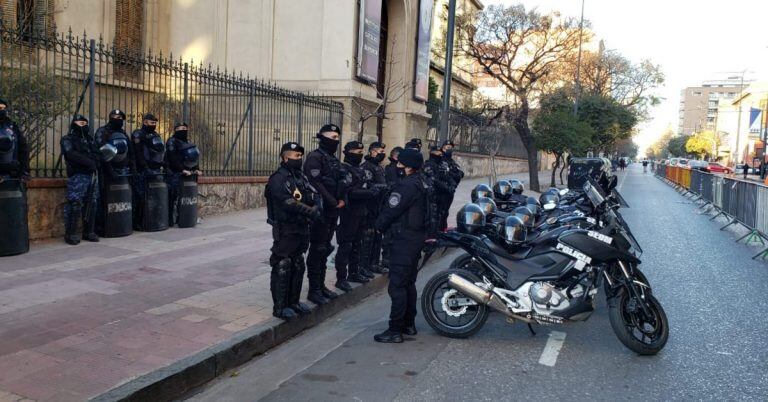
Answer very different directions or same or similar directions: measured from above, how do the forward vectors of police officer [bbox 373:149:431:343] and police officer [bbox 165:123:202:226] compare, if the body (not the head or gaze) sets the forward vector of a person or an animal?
very different directions

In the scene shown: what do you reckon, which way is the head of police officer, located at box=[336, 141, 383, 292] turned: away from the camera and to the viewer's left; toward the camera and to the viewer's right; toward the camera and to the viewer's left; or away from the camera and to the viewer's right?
toward the camera and to the viewer's right

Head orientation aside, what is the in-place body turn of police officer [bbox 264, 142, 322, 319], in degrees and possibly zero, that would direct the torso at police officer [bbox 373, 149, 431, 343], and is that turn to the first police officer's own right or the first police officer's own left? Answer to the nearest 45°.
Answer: approximately 45° to the first police officer's own left

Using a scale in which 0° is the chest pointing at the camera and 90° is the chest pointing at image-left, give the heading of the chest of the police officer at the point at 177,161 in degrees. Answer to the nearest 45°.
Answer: approximately 315°

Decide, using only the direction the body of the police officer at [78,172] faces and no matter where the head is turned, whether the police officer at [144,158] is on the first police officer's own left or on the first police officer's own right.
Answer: on the first police officer's own left

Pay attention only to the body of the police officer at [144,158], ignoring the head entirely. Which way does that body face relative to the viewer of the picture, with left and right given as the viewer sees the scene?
facing the viewer and to the right of the viewer

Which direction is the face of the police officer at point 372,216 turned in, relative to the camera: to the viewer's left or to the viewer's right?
to the viewer's right

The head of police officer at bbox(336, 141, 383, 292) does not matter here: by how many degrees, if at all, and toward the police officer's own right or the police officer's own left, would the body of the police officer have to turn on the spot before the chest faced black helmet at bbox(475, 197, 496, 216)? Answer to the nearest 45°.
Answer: approximately 45° to the police officer's own left

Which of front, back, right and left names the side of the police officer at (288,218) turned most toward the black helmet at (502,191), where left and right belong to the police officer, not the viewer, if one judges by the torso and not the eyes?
left
